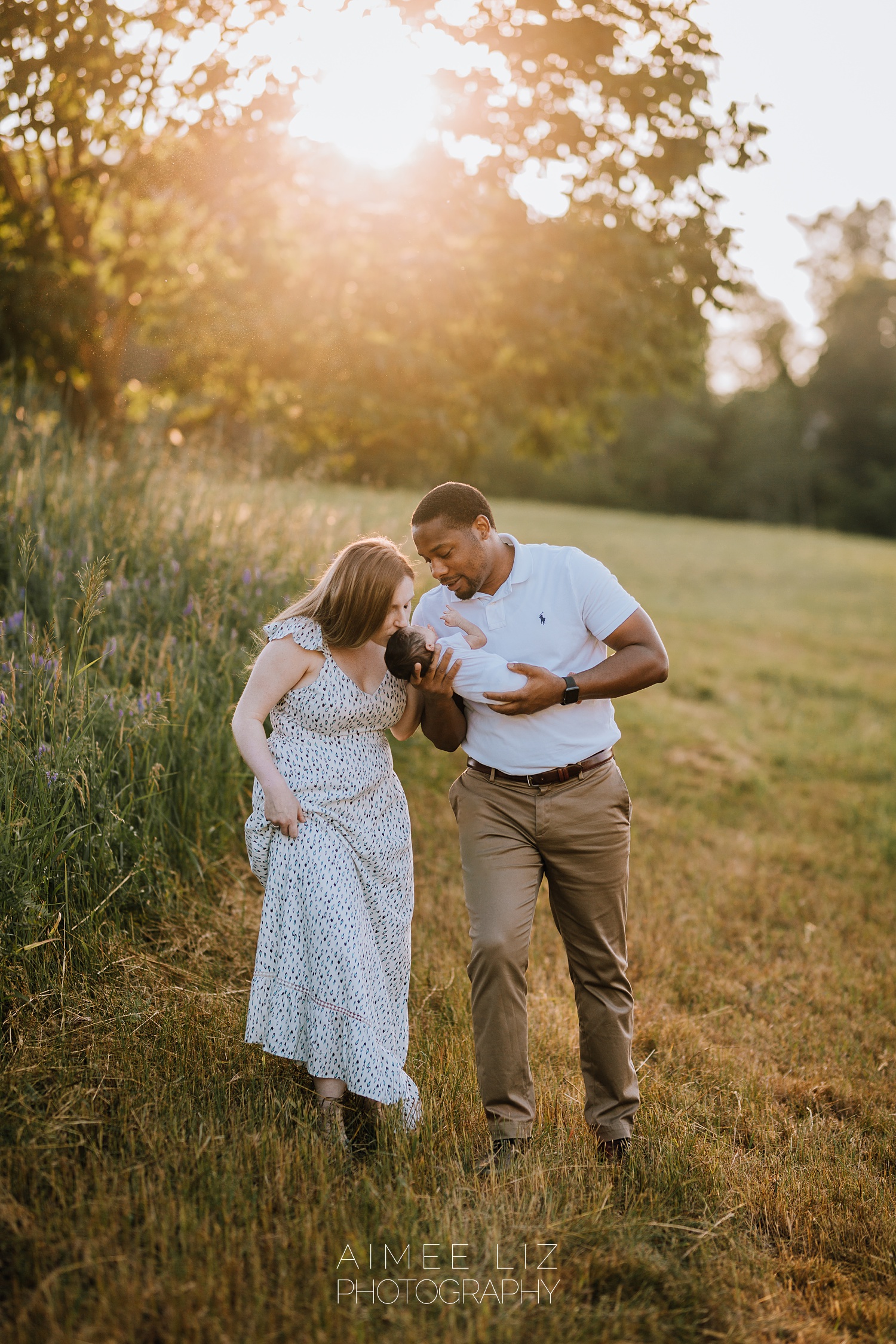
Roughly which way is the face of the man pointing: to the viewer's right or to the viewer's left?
to the viewer's left

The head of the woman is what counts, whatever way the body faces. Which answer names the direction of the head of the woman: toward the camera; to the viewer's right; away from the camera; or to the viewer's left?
to the viewer's right

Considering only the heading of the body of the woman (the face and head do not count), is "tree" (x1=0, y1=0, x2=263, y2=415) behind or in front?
behind
